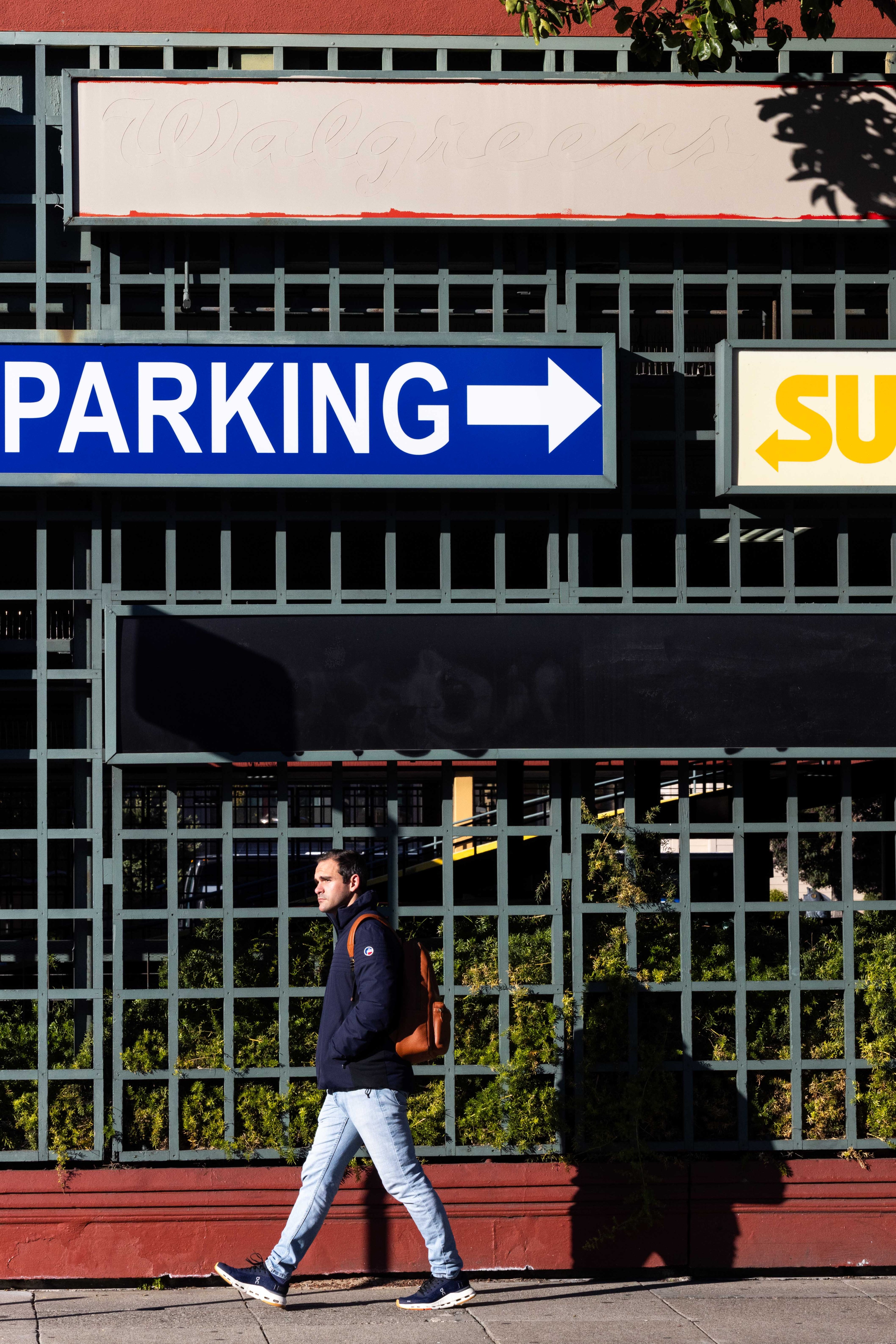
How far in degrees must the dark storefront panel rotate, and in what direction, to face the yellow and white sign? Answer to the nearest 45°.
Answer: approximately 90° to its left

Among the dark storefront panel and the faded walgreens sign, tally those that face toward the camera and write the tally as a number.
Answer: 2

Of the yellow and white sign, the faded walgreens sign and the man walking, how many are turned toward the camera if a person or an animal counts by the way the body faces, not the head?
2

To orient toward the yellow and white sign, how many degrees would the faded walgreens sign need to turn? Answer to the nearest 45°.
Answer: approximately 90° to its left

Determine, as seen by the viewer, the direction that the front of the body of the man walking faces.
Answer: to the viewer's left

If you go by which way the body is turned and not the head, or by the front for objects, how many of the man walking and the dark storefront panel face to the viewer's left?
1

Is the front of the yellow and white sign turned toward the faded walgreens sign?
no

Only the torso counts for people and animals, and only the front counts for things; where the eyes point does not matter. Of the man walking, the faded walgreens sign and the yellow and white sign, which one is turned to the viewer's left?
the man walking

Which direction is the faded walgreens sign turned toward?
toward the camera

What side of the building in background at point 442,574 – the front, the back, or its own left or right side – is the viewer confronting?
front

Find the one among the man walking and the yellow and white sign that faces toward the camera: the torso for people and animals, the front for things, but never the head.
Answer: the yellow and white sign

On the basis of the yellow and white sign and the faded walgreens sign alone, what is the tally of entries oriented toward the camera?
2

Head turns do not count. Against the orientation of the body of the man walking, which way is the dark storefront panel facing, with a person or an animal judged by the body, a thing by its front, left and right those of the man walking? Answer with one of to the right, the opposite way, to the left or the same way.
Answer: to the left

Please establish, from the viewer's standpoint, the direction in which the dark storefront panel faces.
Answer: facing the viewer

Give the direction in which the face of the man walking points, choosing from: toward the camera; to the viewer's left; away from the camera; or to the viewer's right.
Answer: to the viewer's left
